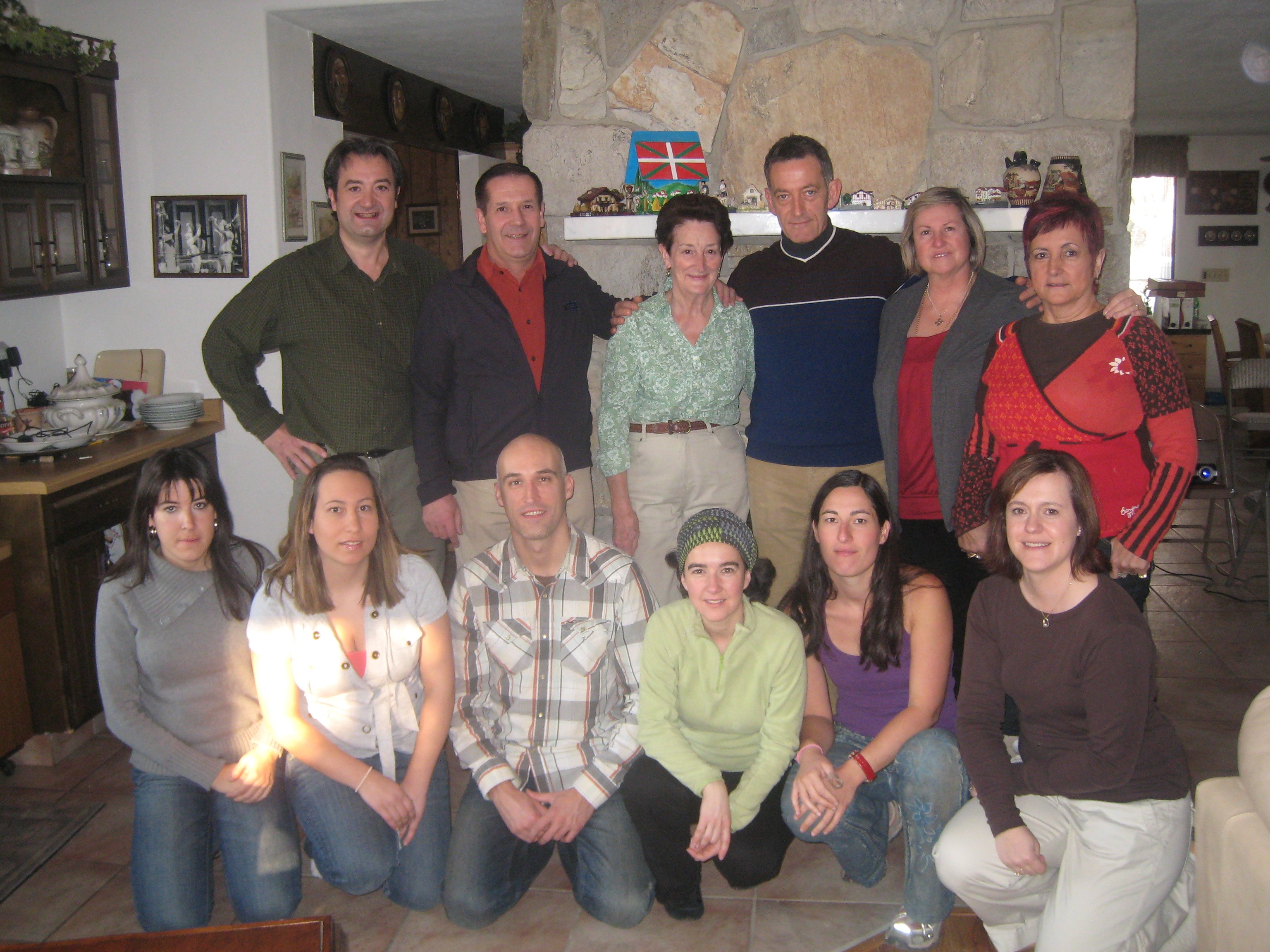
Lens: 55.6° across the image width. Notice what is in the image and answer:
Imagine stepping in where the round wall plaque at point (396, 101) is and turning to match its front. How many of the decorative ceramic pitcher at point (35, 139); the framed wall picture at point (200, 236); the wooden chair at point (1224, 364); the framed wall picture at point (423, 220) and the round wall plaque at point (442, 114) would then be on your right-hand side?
2

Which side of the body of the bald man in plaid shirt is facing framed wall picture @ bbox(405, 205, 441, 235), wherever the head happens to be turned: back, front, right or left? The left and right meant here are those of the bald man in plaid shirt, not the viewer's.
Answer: back

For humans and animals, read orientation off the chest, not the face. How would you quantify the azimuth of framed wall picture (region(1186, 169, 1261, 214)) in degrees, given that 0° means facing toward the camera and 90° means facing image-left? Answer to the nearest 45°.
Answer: approximately 0°

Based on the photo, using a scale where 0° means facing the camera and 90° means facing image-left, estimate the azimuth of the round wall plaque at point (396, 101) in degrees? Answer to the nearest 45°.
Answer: approximately 315°

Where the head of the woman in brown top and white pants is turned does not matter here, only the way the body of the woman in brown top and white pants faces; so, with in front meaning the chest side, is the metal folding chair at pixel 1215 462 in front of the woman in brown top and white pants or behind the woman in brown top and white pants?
behind

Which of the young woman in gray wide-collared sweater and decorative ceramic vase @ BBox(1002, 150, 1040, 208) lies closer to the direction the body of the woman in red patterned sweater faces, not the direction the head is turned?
the young woman in gray wide-collared sweater

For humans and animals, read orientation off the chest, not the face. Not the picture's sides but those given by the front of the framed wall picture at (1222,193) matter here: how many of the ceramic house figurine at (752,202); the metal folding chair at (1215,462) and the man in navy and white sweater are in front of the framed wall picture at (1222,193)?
3

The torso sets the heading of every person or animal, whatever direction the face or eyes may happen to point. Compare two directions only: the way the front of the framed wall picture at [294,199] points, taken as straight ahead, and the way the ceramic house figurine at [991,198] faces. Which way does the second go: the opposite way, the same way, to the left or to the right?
to the right
